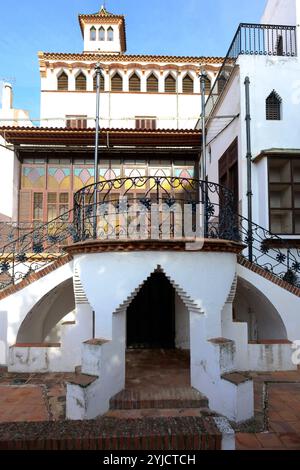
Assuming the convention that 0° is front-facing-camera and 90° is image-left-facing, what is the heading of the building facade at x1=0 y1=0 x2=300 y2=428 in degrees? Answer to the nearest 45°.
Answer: approximately 0°
